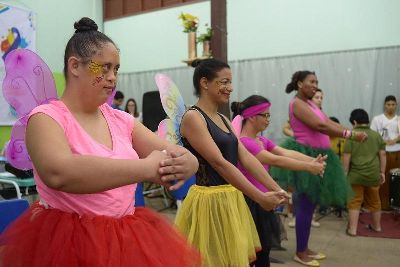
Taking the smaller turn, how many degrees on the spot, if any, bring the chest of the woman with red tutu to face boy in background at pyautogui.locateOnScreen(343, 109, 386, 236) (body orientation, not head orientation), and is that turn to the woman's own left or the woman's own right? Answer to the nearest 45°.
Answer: approximately 90° to the woman's own left

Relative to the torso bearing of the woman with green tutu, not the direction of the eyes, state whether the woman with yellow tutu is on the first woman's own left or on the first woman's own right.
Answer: on the first woman's own right
